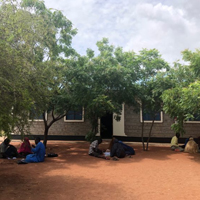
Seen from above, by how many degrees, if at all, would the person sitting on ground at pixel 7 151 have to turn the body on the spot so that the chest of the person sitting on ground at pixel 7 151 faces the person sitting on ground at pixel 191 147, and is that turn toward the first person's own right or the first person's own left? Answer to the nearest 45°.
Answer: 0° — they already face them

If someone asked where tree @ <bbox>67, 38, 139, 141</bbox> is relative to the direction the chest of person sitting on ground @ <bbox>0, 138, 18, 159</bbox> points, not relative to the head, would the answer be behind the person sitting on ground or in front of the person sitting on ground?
in front

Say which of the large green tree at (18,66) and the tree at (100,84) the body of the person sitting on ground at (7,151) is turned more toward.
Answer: the tree

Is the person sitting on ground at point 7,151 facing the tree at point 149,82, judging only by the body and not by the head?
yes

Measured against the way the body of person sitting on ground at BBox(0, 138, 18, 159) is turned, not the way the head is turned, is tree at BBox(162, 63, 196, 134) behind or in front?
in front

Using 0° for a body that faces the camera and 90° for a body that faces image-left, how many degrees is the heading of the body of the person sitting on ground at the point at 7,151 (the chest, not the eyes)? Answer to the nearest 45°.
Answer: approximately 270°
